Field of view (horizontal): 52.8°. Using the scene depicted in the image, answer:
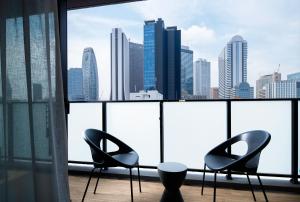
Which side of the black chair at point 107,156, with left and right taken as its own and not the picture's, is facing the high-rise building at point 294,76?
left

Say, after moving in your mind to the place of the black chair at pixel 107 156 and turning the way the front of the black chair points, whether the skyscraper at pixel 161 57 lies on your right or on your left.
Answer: on your left

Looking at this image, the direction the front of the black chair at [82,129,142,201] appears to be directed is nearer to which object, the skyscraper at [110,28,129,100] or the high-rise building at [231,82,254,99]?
the high-rise building

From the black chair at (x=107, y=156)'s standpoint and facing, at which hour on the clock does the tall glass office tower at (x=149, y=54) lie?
The tall glass office tower is roughly at 10 o'clock from the black chair.

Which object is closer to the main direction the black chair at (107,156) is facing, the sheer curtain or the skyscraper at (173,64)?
the skyscraper

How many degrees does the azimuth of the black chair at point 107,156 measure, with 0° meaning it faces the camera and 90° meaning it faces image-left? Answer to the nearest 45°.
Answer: approximately 270°
